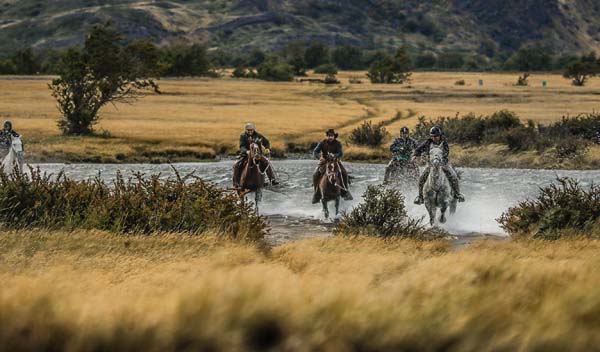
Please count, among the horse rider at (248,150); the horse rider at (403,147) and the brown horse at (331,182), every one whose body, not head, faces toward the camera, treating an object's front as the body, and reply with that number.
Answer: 3

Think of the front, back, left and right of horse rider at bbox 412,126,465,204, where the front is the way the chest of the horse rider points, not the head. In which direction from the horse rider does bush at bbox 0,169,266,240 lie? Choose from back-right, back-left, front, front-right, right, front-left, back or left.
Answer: front-right

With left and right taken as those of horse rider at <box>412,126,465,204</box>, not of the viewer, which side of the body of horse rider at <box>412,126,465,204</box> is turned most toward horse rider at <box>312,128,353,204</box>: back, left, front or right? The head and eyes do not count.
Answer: right

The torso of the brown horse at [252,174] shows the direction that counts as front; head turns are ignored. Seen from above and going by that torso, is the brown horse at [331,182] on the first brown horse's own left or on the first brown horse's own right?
on the first brown horse's own left

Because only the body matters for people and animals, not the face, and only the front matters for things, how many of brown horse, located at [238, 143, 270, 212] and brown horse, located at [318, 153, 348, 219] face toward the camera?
2

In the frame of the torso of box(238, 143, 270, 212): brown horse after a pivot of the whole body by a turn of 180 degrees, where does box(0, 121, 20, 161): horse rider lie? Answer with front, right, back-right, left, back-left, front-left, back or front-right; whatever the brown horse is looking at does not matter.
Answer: left

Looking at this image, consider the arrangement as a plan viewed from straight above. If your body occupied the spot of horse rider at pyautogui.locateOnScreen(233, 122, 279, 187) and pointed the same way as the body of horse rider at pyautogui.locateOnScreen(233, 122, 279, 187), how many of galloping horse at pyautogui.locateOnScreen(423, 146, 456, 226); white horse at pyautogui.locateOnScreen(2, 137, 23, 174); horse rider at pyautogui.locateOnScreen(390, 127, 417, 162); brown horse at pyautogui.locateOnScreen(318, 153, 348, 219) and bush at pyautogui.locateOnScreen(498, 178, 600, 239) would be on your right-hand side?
1

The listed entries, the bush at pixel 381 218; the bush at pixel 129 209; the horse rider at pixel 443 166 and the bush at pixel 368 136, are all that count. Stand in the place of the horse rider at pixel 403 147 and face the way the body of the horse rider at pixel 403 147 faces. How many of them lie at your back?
1

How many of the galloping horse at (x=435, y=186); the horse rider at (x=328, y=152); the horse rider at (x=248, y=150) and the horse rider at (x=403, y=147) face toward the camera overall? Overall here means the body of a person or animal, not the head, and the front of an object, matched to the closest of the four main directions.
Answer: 4

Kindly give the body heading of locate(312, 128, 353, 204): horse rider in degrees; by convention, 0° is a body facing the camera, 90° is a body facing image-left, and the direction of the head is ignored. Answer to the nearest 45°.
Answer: approximately 0°

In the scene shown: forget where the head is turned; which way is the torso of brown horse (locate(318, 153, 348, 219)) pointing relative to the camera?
toward the camera

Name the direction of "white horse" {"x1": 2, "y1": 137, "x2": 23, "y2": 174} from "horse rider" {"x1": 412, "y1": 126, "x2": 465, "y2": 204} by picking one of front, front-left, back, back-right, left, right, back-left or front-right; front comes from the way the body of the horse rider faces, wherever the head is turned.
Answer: right

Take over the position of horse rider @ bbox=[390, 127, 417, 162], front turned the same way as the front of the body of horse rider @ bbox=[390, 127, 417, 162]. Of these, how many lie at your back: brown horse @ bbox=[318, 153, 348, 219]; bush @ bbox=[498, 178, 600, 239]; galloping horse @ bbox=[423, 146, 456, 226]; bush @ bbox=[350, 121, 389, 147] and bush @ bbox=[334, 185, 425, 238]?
1

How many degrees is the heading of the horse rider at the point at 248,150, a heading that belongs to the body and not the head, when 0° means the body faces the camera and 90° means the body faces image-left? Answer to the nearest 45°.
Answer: approximately 0°

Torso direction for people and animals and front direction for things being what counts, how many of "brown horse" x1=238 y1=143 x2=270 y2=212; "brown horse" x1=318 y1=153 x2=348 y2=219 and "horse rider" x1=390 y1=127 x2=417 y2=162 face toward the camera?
3

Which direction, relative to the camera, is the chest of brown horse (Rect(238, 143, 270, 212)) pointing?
toward the camera

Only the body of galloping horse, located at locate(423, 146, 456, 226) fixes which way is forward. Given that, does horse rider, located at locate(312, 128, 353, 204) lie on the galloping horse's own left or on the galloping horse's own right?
on the galloping horse's own right
